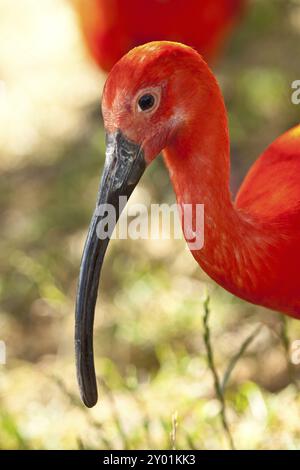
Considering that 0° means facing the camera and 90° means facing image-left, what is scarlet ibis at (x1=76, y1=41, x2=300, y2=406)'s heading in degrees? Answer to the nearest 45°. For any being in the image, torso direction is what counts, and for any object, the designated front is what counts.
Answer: approximately 90°
